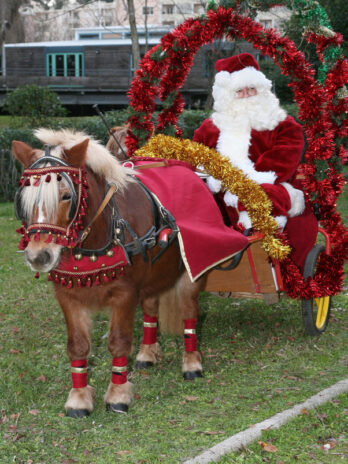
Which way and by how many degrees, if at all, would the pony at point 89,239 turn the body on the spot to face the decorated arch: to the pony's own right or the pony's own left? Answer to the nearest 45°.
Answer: approximately 180°

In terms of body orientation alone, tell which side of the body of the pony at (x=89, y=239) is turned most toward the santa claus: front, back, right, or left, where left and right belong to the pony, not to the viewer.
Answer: back

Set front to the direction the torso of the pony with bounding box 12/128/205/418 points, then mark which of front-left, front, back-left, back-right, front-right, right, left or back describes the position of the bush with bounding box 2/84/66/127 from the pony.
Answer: back-right

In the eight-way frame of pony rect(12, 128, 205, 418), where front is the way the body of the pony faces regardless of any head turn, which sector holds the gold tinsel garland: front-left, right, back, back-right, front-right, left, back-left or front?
back

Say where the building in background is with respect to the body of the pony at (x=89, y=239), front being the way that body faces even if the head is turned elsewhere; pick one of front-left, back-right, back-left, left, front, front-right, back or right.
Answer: back-right

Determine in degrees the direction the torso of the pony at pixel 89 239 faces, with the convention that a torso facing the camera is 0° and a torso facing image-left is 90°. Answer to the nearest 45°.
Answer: approximately 45°
